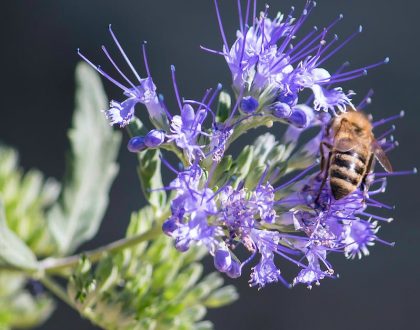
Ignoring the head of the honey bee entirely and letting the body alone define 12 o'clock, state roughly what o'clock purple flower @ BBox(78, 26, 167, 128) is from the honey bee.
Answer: The purple flower is roughly at 8 o'clock from the honey bee.

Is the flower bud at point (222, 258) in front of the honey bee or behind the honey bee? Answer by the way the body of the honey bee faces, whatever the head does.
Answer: behind

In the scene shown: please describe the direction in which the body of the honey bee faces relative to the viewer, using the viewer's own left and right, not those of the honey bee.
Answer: facing away from the viewer

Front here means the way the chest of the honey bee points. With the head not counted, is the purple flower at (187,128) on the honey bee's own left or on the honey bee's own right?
on the honey bee's own left
